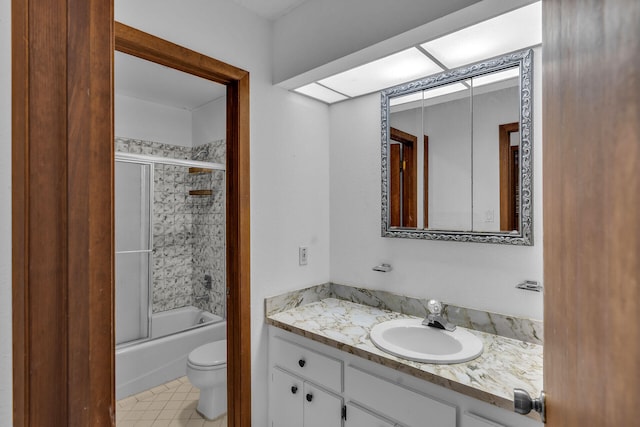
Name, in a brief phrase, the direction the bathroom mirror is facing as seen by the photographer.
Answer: facing the viewer and to the left of the viewer

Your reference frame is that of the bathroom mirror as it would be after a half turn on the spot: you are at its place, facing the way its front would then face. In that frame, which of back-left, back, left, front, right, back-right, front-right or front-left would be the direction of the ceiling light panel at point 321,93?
back-left

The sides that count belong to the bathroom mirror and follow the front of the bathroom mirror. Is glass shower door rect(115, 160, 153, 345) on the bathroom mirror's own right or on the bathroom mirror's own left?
on the bathroom mirror's own right

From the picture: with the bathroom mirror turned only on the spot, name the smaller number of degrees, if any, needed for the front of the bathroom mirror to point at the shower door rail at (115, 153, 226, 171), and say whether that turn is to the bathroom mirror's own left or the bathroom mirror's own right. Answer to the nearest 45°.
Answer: approximately 45° to the bathroom mirror's own right

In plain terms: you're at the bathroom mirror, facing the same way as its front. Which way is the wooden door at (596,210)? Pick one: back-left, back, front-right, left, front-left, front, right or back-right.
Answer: front-left

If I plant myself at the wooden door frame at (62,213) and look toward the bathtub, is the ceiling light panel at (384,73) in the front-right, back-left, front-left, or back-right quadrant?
front-right

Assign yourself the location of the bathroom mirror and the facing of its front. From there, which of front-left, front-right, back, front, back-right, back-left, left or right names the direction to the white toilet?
front-right

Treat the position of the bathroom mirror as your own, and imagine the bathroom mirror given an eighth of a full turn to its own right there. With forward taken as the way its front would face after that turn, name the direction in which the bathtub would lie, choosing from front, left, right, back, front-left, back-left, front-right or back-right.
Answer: front
